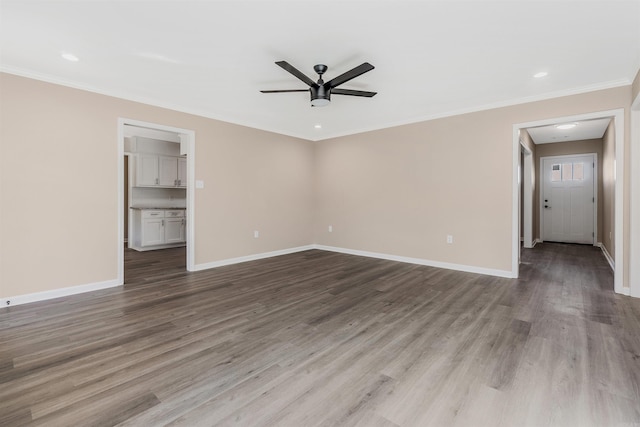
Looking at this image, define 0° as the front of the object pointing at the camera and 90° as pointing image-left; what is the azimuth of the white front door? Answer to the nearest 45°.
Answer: approximately 0°

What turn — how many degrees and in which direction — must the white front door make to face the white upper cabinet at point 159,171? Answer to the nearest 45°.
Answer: approximately 45° to its right

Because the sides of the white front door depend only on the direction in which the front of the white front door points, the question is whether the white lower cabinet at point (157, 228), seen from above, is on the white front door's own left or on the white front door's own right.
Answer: on the white front door's own right

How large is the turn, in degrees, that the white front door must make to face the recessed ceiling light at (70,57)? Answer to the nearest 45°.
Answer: approximately 45° to its right
